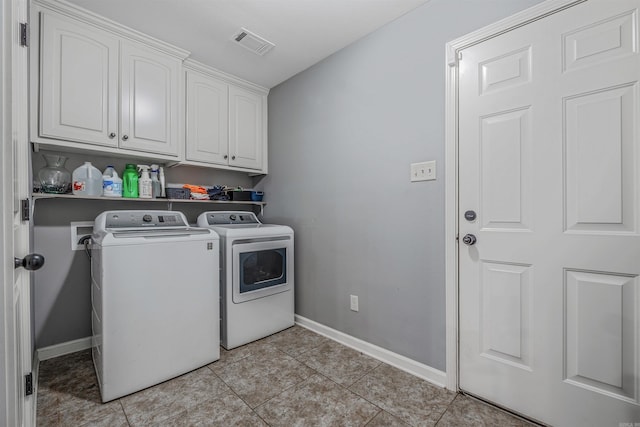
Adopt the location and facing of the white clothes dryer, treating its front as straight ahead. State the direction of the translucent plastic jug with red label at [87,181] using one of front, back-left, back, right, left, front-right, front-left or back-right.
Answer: back-right

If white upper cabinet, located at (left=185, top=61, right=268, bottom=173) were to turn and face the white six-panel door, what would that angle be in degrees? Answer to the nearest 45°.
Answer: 0° — it already faces it

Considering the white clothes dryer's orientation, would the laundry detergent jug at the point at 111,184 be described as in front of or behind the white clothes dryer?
behind

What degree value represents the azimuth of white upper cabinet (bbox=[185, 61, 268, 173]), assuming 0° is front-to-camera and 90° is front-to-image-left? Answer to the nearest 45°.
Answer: approximately 315°

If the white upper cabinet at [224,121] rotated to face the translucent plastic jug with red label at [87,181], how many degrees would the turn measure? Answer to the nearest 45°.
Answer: approximately 135° to its right

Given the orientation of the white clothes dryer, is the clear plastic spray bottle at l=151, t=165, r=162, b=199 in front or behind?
behind

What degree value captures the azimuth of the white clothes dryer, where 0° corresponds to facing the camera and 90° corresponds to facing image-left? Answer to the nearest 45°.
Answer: approximately 315°
